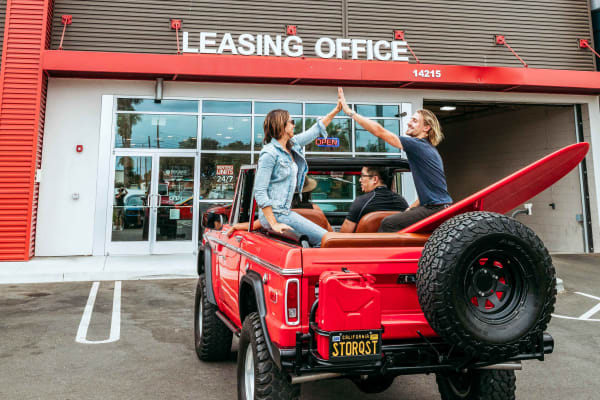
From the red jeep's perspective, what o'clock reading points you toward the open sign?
The open sign is roughly at 1 o'clock from the red jeep.

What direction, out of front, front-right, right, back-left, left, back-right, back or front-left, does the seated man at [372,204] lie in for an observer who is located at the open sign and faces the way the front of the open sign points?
front

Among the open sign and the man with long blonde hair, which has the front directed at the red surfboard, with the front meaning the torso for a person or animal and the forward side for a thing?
the open sign

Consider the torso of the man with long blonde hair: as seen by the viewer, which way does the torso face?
to the viewer's left

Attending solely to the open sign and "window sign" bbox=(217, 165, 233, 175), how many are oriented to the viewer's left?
0

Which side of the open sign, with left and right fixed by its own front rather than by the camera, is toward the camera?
front

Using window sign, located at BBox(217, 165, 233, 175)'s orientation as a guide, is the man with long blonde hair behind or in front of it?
in front

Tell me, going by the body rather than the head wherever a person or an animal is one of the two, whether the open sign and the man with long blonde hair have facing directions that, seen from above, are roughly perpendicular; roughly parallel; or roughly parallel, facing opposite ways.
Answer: roughly perpendicular

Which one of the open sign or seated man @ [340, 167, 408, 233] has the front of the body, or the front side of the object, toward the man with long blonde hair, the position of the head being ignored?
the open sign

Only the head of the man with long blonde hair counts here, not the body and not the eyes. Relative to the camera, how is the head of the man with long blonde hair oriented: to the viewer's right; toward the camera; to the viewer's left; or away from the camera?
to the viewer's left

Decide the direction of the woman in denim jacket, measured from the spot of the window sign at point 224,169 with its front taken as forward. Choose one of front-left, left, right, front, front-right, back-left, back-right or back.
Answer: front

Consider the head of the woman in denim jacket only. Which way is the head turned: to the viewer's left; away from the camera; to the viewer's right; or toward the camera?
to the viewer's right
